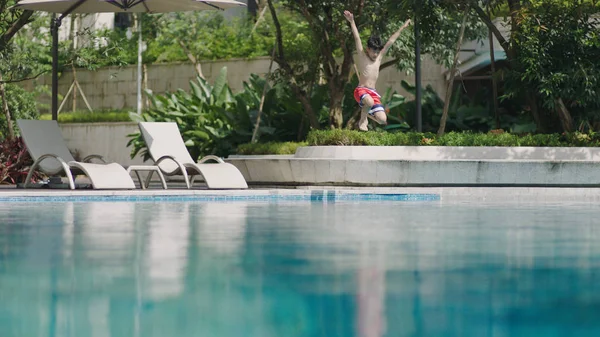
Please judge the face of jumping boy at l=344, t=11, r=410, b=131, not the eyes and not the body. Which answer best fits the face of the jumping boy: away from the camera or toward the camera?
toward the camera

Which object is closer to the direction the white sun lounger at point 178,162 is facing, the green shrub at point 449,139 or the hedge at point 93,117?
the green shrub

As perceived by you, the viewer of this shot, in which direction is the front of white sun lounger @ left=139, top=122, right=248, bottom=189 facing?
facing the viewer and to the right of the viewer

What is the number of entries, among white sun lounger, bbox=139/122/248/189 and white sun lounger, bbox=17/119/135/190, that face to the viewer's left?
0

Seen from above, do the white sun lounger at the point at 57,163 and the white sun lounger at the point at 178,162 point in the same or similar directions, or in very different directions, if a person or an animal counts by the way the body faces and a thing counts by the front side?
same or similar directions

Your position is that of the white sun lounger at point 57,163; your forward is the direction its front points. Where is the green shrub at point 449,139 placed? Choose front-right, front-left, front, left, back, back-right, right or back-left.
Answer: front-left

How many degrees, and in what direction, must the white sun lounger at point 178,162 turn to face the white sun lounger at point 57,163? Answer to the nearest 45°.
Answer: approximately 135° to its right

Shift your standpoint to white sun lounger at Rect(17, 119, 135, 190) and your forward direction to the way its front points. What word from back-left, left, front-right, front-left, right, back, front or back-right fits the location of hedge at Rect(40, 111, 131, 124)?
back-left

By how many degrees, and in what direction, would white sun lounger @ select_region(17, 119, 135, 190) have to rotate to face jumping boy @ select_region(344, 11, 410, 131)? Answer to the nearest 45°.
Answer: approximately 45° to its left

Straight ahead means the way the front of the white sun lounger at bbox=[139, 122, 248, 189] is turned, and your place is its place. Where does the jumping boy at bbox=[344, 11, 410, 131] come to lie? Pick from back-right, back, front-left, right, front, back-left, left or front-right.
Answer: front-left
